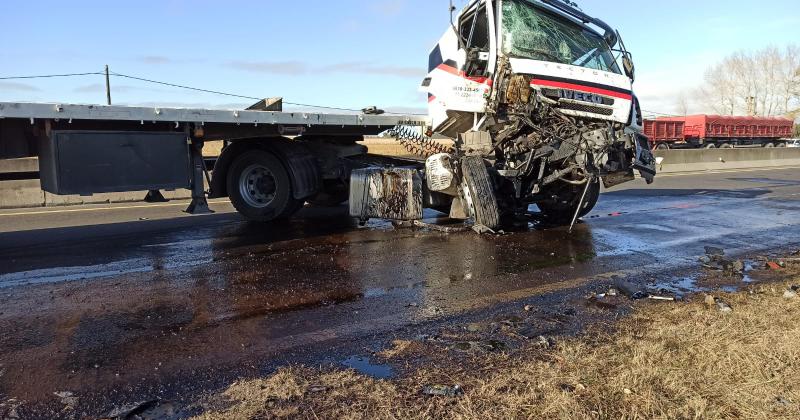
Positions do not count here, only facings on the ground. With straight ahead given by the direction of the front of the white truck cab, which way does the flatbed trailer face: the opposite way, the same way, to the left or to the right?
to the left

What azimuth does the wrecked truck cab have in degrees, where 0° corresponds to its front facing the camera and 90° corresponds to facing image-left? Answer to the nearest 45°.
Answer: approximately 315°

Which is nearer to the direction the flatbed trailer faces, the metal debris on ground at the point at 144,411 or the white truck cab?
the white truck cab

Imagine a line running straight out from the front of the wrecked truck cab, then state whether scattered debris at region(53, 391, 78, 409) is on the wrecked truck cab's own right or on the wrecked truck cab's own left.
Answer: on the wrecked truck cab's own right

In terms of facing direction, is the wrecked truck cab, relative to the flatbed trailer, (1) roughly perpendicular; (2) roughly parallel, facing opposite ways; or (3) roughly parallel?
roughly perpendicular

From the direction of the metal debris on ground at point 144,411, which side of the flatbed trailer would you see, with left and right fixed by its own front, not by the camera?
right

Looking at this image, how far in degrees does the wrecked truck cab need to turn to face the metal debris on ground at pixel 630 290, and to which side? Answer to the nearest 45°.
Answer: approximately 45° to its right

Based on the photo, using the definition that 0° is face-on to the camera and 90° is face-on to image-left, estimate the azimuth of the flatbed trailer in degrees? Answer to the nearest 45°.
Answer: approximately 270°

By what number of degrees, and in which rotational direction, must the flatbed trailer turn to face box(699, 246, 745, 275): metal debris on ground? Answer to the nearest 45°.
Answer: approximately 45° to its right

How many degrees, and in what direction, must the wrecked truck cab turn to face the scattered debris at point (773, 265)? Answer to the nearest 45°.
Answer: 0° — it already faces it
